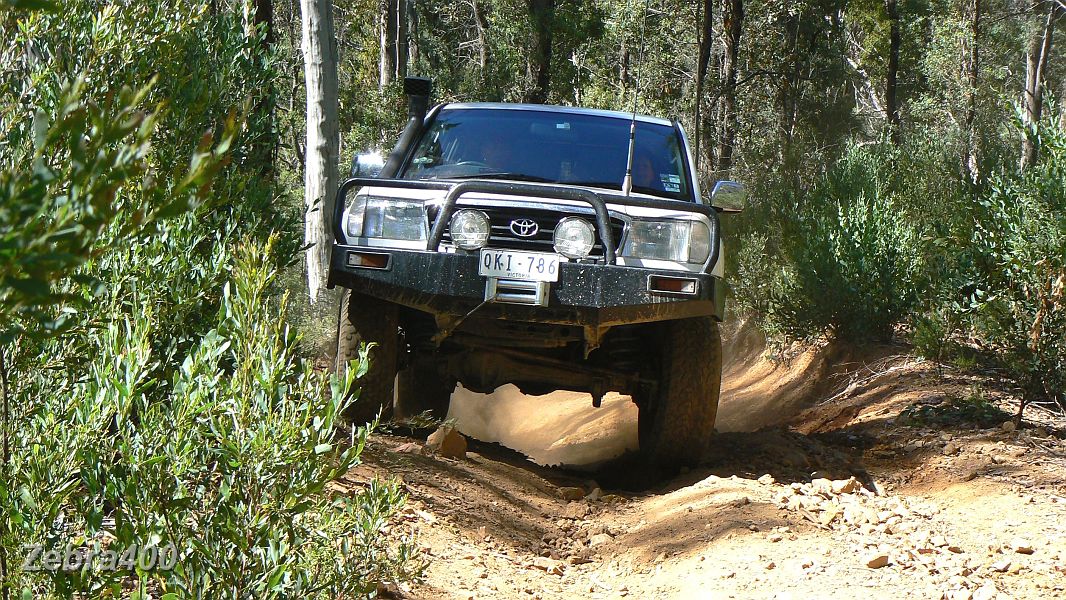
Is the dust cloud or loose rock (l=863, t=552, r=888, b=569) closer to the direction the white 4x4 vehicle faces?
the loose rock

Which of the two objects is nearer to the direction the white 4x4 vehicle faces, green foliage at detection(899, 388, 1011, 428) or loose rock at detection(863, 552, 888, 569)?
the loose rock

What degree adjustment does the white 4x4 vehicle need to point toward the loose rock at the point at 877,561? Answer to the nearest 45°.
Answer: approximately 45° to its left

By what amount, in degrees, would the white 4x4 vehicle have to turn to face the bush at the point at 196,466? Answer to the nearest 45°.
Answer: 0° — it already faces it

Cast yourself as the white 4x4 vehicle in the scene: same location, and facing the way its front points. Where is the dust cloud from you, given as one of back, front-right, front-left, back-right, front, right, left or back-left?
back

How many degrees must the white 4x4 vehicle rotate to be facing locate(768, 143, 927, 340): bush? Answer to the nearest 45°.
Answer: approximately 135° to its left

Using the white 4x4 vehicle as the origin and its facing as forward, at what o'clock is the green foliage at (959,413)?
The green foliage is roughly at 8 o'clock from the white 4x4 vehicle.

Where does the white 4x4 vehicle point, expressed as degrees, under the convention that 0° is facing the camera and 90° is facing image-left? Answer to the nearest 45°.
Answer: approximately 0°

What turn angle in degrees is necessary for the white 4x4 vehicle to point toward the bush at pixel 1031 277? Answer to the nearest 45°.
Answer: approximately 90° to its left
